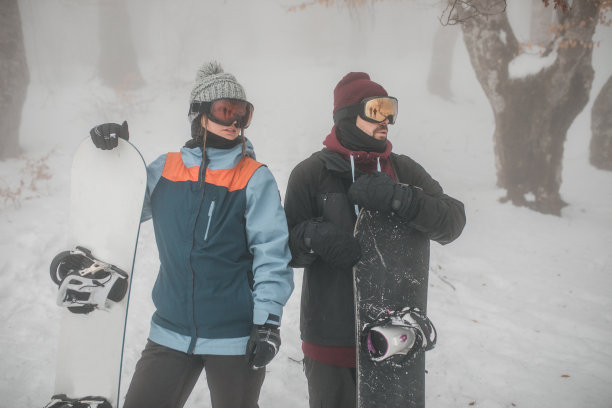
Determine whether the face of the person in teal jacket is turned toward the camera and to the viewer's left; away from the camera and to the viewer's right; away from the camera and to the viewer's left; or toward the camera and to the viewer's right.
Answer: toward the camera and to the viewer's right

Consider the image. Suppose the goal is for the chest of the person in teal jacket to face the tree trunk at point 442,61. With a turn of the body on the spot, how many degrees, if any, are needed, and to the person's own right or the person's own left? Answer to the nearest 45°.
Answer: approximately 135° to the person's own left

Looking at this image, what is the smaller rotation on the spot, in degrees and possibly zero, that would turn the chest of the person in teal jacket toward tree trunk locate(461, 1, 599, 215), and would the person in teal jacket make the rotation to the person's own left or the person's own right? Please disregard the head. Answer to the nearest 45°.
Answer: approximately 135° to the person's own left

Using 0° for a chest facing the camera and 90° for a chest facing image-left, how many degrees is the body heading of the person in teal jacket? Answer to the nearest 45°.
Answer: approximately 0°

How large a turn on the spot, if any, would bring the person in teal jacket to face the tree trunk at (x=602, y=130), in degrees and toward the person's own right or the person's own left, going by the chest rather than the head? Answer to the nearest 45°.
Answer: approximately 135° to the person's own left

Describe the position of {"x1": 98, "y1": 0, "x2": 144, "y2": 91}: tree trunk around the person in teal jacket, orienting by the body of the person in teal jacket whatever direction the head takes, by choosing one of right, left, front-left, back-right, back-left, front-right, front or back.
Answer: back

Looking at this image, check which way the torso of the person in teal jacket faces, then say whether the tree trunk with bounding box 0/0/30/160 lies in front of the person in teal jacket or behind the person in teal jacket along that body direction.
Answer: behind
